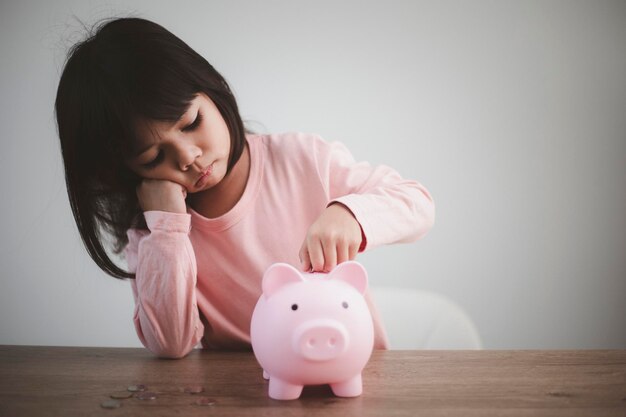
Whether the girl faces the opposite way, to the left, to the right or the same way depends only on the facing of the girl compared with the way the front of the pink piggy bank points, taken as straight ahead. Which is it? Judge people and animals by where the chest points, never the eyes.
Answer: the same way

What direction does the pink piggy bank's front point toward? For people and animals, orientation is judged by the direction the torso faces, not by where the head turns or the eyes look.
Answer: toward the camera

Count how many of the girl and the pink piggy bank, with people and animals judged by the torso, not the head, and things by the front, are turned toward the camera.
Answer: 2

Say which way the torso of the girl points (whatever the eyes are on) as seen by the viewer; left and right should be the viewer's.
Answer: facing the viewer
